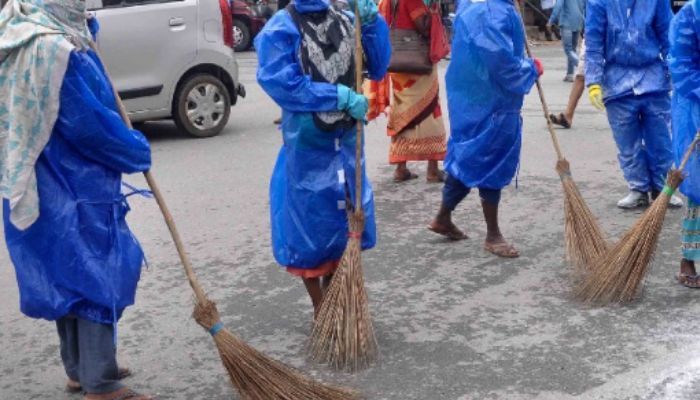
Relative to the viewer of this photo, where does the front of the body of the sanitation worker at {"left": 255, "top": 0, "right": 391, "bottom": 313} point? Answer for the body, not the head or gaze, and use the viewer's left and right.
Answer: facing the viewer and to the right of the viewer

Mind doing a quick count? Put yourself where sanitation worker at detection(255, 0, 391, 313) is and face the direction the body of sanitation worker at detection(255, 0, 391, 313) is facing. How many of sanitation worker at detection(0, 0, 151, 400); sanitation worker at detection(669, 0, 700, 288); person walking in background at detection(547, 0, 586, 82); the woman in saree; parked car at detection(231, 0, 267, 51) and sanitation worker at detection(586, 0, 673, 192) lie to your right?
1

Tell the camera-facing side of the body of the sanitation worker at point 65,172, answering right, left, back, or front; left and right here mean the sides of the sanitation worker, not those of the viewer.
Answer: right

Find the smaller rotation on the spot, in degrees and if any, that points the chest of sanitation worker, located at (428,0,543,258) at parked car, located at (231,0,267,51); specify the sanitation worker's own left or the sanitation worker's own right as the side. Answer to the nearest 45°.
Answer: approximately 90° to the sanitation worker's own left

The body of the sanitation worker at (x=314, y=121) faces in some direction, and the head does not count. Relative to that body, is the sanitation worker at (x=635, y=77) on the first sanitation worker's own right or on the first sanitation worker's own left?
on the first sanitation worker's own left

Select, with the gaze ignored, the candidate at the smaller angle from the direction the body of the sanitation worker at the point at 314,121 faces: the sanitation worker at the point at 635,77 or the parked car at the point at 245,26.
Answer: the sanitation worker
